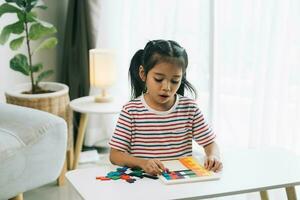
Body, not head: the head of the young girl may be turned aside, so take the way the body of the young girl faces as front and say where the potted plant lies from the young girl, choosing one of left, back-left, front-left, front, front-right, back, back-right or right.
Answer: back-right

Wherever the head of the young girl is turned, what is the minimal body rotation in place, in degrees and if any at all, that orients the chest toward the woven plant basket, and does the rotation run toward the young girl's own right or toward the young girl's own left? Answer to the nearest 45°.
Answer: approximately 135° to the young girl's own right

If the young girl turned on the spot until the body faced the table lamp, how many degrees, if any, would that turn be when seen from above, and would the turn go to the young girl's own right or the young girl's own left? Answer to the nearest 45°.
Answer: approximately 180°

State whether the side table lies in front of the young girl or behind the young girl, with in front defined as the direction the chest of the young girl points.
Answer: behind

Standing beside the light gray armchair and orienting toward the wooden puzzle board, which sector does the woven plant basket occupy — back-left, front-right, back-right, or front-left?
back-left

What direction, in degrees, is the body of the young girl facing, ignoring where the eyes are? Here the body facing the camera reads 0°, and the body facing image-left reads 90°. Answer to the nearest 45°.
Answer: approximately 0°
